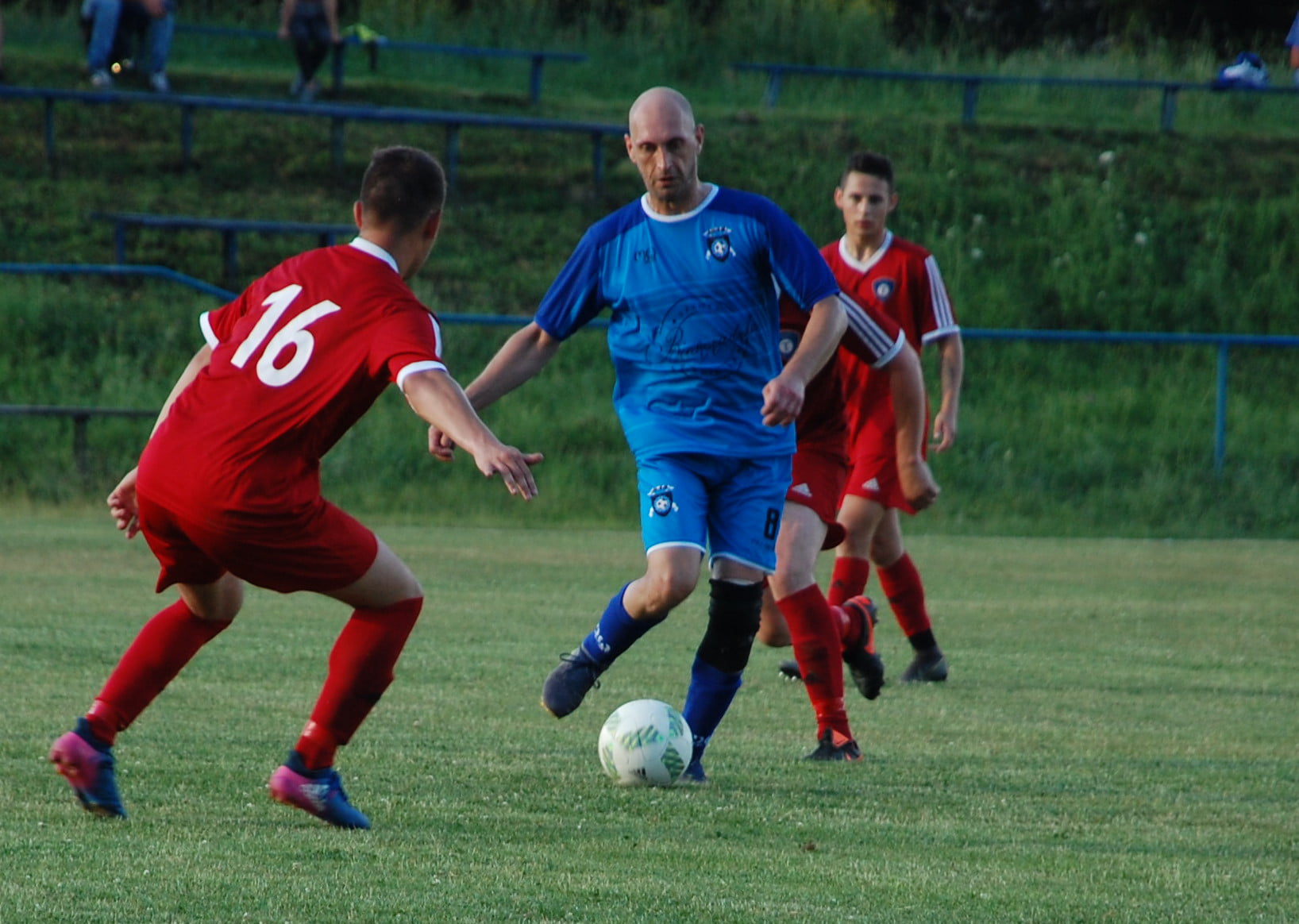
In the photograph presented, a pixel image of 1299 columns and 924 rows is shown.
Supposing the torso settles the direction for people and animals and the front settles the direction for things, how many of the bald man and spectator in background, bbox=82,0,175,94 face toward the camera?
2

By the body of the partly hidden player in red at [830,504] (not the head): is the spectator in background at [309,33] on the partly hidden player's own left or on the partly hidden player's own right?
on the partly hidden player's own right

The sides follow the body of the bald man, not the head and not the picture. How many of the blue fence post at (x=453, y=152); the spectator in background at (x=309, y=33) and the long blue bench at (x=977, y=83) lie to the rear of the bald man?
3

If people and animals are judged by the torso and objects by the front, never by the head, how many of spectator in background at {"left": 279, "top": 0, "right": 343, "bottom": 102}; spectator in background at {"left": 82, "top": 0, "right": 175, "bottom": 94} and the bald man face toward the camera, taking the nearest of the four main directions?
3

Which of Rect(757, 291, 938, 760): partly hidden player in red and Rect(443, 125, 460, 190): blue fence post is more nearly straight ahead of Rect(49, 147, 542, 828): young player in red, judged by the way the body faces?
the partly hidden player in red

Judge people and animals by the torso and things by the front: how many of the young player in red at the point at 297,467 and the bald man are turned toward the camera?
1

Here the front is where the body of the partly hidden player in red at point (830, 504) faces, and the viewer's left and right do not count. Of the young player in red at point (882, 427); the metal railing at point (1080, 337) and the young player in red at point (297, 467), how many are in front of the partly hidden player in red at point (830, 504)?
1

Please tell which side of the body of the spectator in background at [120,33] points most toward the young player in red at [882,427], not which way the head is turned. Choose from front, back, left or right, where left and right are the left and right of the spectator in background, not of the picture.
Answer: front

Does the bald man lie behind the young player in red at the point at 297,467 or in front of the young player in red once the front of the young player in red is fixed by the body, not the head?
in front

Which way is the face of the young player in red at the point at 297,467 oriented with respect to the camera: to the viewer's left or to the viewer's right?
to the viewer's right

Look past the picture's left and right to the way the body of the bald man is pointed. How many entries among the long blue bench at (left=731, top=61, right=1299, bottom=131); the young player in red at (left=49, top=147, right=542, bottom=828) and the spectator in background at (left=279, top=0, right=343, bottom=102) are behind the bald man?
2

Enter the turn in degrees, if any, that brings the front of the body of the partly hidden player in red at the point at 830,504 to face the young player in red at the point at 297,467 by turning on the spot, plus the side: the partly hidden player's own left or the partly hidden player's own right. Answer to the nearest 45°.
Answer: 0° — they already face them

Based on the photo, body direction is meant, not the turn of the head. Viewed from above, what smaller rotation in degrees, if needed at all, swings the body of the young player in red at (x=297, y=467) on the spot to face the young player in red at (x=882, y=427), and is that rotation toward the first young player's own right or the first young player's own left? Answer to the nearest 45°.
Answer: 0° — they already face them

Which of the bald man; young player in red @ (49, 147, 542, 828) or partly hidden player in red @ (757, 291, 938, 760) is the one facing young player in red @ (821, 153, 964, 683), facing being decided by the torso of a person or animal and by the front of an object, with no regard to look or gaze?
young player in red @ (49, 147, 542, 828)
